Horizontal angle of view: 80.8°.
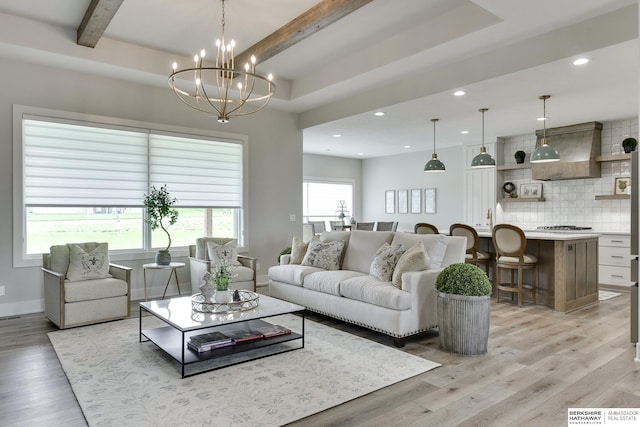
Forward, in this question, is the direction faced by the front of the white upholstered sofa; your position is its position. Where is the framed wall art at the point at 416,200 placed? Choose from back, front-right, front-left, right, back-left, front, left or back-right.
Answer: back-right

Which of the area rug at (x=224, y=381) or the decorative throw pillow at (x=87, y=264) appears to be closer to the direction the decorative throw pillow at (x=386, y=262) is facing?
the area rug

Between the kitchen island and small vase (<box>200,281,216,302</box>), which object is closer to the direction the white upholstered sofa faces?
the small vase

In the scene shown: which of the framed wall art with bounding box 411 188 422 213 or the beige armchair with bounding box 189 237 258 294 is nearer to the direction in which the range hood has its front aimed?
the beige armchair

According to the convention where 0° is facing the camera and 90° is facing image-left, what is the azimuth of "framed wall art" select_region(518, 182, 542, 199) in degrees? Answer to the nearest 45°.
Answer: approximately 45°

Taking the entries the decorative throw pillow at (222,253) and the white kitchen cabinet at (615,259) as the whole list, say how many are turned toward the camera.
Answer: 2

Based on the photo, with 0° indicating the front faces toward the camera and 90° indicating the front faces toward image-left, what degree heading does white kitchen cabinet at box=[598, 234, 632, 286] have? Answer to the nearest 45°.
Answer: approximately 0°

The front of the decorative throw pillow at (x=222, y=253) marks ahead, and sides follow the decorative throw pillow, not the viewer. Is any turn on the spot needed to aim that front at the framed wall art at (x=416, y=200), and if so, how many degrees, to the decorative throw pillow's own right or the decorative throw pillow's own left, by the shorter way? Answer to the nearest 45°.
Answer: approximately 135° to the decorative throw pillow's own left

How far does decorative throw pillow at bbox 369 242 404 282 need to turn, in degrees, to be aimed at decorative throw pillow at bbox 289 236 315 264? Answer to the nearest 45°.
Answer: approximately 90° to its right

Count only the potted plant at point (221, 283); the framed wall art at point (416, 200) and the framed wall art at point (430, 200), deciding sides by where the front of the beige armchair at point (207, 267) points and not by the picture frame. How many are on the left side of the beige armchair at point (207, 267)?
2

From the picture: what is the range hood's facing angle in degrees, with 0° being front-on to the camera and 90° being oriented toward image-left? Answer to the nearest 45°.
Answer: approximately 45°

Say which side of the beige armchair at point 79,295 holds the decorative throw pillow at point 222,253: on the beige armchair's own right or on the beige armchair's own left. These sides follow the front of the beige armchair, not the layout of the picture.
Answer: on the beige armchair's own left
